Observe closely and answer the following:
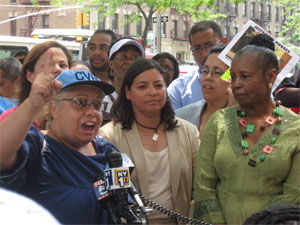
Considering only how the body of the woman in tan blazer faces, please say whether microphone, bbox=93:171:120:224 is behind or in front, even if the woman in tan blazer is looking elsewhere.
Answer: in front

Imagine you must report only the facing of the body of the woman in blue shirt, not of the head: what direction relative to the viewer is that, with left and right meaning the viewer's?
facing the viewer and to the right of the viewer

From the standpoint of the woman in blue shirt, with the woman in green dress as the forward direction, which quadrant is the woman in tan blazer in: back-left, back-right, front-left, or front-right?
front-left

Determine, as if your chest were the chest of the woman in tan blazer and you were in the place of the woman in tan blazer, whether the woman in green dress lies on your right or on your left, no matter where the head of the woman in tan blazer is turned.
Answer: on your left

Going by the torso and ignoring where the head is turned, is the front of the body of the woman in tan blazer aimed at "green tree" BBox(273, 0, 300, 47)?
no

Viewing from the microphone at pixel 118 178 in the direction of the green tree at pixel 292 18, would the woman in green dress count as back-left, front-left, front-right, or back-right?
front-right

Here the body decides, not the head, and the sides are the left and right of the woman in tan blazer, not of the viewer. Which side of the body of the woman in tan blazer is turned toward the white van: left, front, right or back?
back

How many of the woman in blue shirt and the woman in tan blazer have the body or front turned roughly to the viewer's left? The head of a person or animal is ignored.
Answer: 0

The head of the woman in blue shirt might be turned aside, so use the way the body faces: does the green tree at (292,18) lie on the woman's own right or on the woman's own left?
on the woman's own left

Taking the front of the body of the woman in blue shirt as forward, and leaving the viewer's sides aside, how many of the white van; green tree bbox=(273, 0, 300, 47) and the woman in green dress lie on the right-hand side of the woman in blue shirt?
0

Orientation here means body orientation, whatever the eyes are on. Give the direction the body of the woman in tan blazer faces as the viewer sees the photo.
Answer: toward the camera

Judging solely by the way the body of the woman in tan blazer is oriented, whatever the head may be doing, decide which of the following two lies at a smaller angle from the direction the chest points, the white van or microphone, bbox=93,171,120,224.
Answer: the microphone

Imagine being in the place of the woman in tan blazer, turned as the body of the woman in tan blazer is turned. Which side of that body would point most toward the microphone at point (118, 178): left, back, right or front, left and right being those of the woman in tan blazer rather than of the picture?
front

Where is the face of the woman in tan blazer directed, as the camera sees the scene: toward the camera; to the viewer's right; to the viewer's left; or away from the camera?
toward the camera

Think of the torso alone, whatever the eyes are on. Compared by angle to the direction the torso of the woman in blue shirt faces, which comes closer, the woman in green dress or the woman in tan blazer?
the woman in green dress
